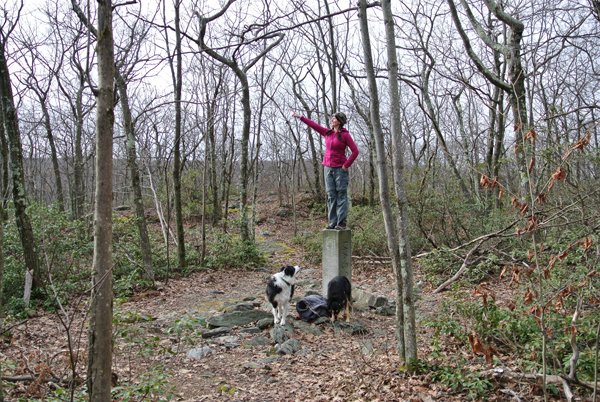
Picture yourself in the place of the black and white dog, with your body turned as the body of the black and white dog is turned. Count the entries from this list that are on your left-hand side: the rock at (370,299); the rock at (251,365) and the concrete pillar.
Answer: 2

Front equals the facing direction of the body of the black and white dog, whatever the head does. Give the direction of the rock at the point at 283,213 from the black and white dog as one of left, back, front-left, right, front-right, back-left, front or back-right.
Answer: back-left

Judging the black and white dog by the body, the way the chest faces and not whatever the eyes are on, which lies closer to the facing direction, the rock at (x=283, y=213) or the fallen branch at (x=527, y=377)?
the fallen branch

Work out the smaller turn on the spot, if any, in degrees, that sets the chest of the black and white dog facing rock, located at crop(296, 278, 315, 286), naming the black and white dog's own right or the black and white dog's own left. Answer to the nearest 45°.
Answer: approximately 135° to the black and white dog's own left

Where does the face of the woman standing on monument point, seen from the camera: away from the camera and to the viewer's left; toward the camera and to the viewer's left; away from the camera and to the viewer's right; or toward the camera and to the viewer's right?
toward the camera and to the viewer's left

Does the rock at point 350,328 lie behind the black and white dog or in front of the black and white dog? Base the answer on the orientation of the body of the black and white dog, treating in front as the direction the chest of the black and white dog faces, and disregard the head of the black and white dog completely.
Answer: in front

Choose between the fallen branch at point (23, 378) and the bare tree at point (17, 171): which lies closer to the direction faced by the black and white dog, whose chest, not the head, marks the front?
the fallen branch

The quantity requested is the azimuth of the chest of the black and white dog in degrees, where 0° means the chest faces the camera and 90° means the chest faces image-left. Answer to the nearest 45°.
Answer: approximately 315°

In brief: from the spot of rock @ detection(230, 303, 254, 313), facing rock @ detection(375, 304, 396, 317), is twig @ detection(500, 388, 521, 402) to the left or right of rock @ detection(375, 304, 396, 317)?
right
